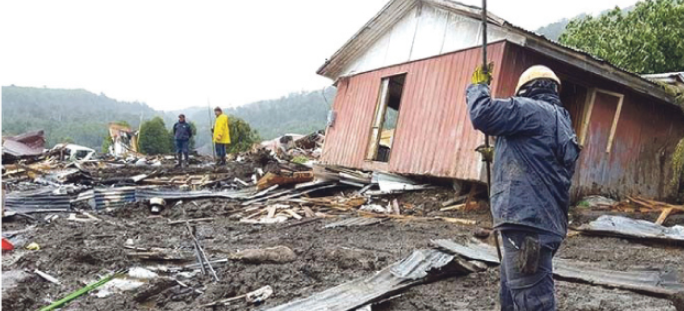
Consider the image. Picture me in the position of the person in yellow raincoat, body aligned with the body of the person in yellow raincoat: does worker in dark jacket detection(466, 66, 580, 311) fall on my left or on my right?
on my left

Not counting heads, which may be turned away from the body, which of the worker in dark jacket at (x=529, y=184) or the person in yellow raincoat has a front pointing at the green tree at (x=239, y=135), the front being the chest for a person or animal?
the worker in dark jacket

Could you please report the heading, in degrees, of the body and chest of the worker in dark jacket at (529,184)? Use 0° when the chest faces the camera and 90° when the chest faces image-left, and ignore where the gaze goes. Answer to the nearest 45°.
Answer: approximately 135°

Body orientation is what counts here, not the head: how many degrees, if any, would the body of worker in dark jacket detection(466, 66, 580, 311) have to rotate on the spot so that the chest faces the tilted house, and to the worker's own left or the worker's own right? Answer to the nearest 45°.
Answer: approximately 45° to the worker's own right

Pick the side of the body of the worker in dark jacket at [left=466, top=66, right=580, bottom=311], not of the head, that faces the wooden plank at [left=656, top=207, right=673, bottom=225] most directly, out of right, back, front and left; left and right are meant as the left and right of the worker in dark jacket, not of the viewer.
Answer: right

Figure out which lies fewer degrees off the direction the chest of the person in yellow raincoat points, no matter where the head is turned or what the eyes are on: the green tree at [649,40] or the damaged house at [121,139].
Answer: the damaged house
